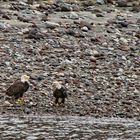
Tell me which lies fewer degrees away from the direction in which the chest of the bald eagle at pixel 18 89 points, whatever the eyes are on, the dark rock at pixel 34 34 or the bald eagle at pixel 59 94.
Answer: the bald eagle

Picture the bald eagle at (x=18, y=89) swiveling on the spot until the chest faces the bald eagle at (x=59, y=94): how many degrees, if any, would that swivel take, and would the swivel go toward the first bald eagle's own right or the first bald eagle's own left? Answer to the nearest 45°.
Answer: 0° — it already faces it

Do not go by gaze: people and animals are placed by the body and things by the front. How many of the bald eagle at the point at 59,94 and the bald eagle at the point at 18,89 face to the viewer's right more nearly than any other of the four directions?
1

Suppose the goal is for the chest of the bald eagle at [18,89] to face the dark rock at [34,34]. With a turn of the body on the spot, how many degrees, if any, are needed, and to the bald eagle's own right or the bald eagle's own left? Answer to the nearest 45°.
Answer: approximately 90° to the bald eagle's own left

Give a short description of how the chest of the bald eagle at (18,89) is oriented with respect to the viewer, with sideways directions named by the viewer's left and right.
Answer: facing to the right of the viewer

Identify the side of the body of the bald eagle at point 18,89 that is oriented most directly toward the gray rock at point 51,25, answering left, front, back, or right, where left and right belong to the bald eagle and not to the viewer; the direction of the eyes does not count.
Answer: left
